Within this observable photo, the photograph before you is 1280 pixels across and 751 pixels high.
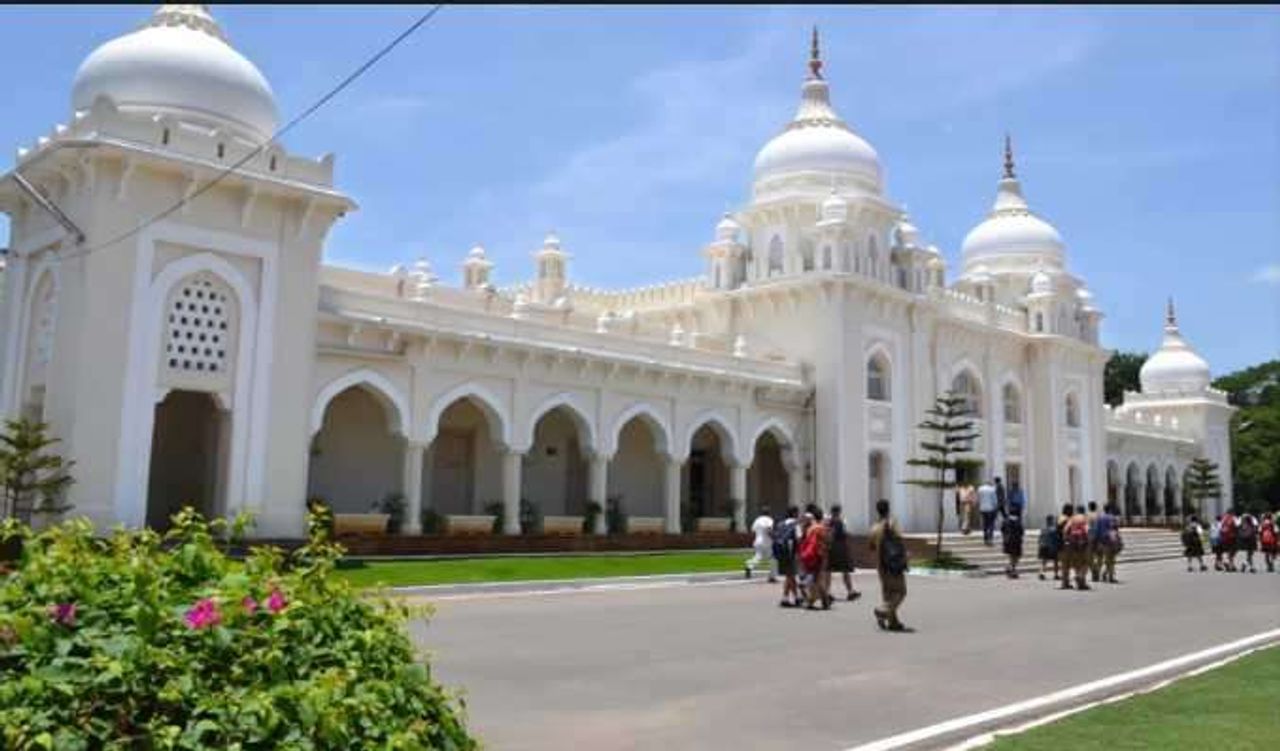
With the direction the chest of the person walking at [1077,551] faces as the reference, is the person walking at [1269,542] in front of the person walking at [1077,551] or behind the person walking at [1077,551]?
in front

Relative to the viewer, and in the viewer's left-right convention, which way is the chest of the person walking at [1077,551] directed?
facing away from the viewer

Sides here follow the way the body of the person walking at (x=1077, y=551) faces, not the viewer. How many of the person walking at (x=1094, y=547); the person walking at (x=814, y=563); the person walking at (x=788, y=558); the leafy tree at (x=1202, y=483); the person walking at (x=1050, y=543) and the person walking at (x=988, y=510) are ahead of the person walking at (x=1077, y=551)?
4

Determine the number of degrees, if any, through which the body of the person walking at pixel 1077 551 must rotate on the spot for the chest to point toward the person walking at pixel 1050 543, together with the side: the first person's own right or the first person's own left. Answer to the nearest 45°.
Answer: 0° — they already face them

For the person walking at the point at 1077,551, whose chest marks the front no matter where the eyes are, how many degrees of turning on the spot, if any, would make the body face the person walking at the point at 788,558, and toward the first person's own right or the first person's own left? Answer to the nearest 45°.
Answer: approximately 135° to the first person's own left

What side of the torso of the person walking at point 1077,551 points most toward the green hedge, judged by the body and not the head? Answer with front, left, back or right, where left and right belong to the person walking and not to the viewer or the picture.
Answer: back

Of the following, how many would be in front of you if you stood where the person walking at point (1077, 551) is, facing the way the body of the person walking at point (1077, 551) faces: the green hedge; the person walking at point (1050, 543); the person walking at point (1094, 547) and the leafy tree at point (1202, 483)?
3

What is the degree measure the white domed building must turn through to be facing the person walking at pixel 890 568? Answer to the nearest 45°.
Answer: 0° — it already faces them

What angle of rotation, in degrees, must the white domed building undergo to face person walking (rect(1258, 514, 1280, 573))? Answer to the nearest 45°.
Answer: approximately 45° to its left

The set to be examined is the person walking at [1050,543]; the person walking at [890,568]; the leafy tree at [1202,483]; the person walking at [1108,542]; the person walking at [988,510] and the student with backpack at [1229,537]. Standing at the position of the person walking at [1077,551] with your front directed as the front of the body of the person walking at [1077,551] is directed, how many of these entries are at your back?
1

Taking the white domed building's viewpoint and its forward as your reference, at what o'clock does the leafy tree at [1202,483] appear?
The leafy tree is roughly at 9 o'clock from the white domed building.

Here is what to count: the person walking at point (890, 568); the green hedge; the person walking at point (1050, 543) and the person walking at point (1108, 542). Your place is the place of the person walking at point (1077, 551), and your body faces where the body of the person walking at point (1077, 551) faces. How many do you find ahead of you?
2

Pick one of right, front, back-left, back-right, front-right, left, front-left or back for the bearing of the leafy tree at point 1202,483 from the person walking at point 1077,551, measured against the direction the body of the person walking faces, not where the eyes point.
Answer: front

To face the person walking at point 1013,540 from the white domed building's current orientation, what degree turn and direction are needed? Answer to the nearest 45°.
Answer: approximately 45° to its left

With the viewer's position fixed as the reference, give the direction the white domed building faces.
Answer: facing the viewer and to the right of the viewer

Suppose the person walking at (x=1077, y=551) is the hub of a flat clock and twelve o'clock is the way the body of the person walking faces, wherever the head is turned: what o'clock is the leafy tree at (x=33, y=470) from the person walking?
The leafy tree is roughly at 8 o'clock from the person walking.
